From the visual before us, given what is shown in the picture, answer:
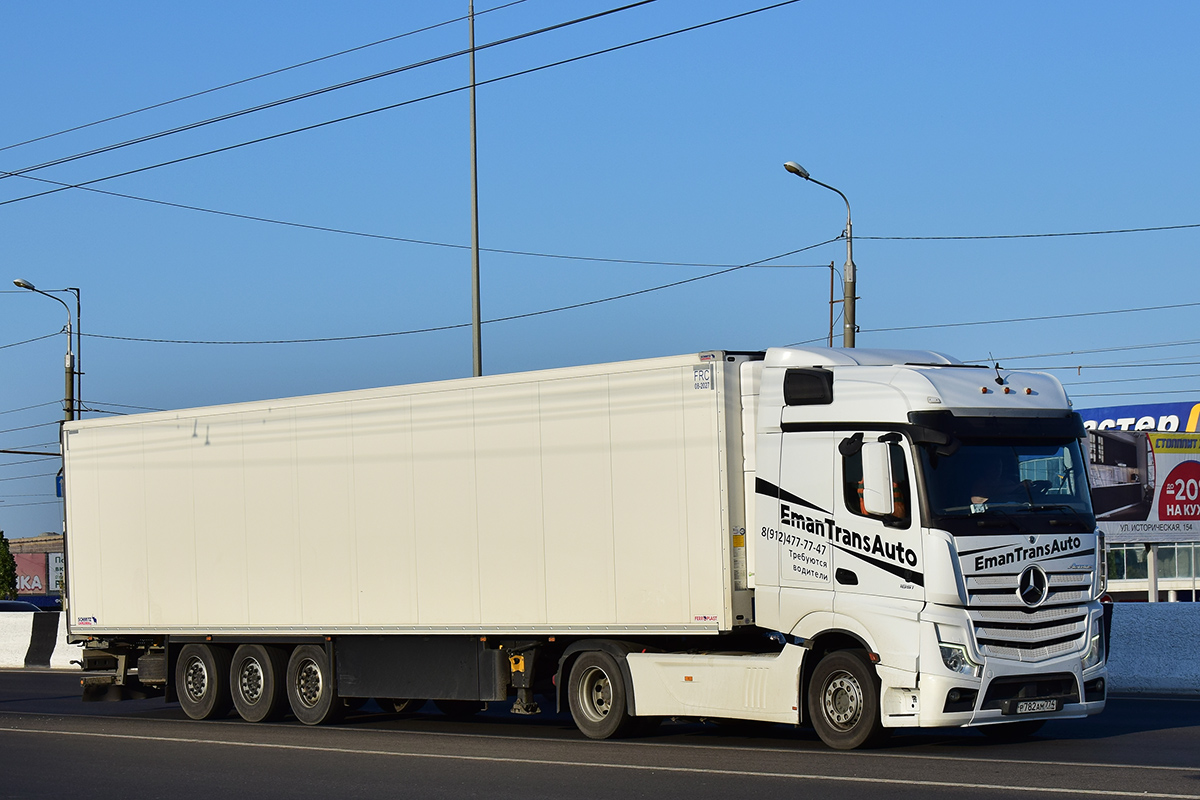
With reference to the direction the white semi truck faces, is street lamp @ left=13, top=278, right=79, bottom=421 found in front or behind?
behind

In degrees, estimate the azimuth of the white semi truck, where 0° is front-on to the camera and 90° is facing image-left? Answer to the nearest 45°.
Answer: approximately 315°

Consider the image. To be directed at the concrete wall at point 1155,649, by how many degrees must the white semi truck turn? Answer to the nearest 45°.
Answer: approximately 90° to its left

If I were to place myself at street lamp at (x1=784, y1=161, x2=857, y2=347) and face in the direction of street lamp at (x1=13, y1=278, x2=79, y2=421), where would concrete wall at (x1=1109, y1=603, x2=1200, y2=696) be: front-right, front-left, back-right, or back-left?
back-left

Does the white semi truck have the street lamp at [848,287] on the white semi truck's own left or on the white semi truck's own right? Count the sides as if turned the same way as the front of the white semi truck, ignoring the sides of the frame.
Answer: on the white semi truck's own left
